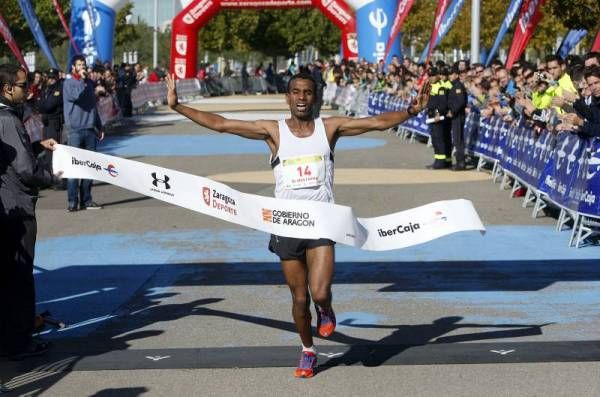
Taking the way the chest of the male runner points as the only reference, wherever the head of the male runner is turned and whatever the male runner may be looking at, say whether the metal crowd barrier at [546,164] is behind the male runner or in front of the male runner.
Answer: behind

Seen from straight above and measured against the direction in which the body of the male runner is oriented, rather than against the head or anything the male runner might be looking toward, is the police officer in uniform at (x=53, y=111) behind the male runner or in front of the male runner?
behind

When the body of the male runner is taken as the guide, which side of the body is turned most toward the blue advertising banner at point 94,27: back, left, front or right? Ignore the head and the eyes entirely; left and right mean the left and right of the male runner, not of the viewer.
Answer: back

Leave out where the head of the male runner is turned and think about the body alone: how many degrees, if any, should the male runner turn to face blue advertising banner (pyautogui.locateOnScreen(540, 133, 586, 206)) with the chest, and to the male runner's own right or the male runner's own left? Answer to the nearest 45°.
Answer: approximately 135° to the male runner's own left

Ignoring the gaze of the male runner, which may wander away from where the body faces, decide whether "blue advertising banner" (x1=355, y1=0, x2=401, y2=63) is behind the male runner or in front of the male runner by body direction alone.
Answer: behind

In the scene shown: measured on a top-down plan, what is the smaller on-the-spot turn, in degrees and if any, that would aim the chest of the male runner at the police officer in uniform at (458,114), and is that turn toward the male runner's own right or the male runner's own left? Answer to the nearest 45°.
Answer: approximately 180°

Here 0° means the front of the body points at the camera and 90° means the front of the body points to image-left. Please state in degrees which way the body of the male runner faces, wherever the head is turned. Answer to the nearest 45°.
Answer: approximately 0°
